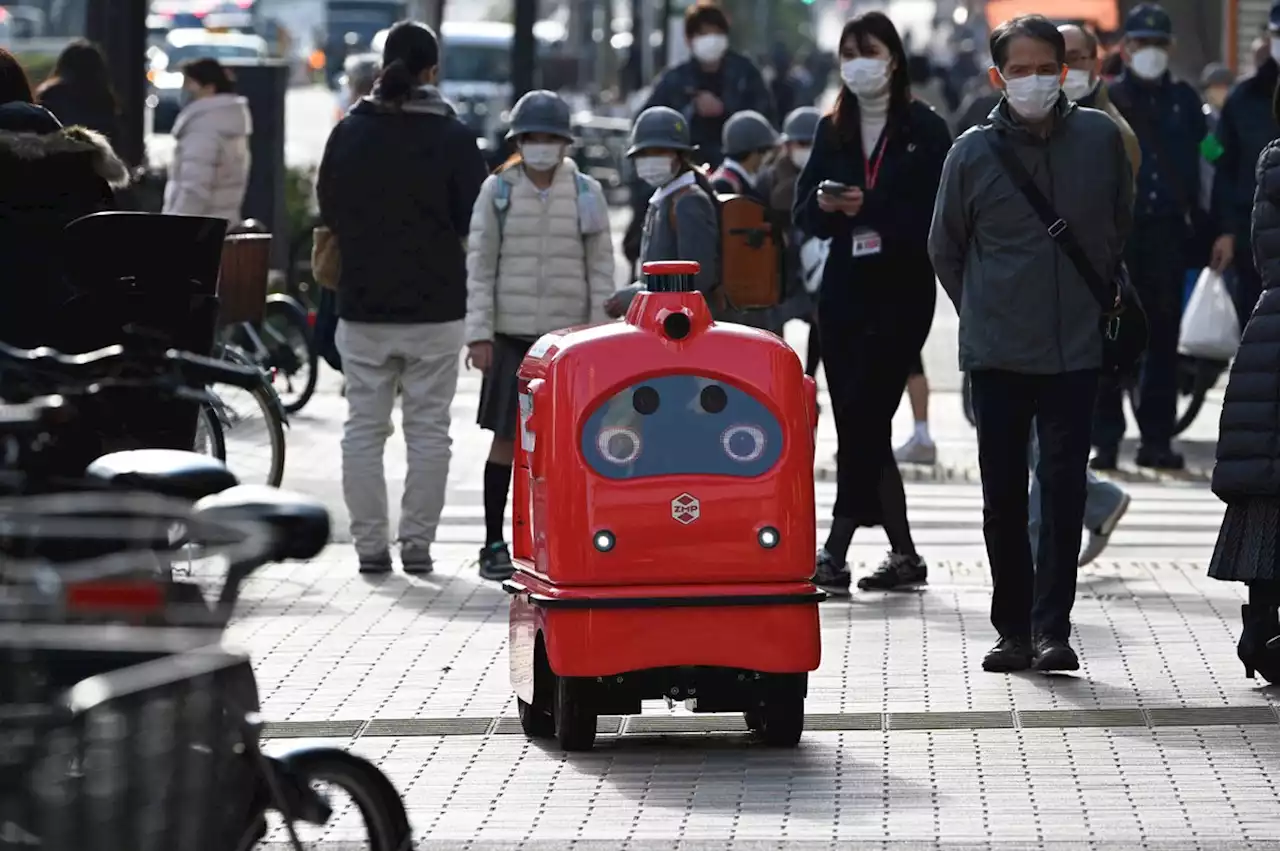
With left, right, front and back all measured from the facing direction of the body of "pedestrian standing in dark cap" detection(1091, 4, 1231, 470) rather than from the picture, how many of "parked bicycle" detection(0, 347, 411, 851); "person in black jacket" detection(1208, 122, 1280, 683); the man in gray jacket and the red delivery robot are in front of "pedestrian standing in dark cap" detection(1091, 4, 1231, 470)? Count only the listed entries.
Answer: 4

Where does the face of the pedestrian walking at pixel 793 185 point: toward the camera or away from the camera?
toward the camera

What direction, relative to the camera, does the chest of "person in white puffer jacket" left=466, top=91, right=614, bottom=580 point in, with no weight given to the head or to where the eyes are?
toward the camera

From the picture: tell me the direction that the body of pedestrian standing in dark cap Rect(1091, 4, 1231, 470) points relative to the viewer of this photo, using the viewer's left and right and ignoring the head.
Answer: facing the viewer

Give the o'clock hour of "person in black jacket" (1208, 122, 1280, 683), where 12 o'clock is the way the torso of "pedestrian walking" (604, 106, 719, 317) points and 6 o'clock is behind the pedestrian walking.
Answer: The person in black jacket is roughly at 9 o'clock from the pedestrian walking.

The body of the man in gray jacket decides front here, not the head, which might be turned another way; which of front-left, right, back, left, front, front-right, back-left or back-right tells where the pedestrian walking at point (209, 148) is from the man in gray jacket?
back-right

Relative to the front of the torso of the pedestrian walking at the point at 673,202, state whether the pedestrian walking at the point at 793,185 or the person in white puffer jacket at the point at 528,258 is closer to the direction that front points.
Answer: the person in white puffer jacket

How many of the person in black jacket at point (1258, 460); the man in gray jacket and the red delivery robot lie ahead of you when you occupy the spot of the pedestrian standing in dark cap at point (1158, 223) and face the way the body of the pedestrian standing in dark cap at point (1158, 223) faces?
3

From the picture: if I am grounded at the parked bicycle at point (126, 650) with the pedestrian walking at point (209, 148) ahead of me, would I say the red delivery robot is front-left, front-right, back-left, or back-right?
front-right

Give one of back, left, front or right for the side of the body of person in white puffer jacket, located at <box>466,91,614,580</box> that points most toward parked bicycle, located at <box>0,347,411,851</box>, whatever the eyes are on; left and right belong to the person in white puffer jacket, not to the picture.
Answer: front

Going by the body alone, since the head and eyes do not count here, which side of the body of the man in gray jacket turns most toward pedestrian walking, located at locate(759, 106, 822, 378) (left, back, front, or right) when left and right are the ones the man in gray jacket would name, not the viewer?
back

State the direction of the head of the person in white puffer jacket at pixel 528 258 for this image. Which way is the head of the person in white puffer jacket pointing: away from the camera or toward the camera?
toward the camera

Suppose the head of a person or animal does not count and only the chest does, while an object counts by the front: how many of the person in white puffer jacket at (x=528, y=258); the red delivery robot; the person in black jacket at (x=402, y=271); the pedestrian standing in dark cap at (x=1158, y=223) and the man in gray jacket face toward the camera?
4

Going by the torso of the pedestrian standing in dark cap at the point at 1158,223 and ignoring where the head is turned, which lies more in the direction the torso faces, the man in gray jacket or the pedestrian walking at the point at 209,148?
the man in gray jacket

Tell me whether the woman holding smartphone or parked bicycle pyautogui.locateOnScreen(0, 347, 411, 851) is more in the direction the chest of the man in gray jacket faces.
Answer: the parked bicycle

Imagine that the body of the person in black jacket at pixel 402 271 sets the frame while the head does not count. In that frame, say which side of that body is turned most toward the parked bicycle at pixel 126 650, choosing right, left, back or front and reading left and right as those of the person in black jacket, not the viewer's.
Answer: back

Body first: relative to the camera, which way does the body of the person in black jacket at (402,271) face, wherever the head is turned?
away from the camera

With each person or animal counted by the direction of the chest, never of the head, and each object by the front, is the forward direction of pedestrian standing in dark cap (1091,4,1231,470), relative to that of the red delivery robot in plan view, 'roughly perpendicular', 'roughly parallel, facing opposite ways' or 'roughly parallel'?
roughly parallel

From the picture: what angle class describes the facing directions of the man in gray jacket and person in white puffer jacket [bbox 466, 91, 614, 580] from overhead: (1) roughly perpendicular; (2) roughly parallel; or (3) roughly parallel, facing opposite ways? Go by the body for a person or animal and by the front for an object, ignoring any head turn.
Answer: roughly parallel

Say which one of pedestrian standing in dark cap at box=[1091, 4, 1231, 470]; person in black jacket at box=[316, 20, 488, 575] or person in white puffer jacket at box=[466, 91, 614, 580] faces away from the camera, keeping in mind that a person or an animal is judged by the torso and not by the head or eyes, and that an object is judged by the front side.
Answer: the person in black jacket

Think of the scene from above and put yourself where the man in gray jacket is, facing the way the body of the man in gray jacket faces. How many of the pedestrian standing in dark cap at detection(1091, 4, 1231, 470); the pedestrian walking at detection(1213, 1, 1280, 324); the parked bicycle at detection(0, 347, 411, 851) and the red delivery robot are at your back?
2
